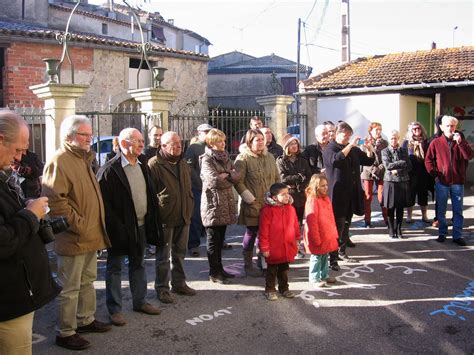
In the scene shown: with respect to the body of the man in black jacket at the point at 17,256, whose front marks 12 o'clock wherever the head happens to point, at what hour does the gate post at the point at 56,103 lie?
The gate post is roughly at 9 o'clock from the man in black jacket.

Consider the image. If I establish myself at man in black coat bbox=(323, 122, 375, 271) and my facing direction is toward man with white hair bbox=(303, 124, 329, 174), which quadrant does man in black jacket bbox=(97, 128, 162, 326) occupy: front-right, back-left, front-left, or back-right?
back-left

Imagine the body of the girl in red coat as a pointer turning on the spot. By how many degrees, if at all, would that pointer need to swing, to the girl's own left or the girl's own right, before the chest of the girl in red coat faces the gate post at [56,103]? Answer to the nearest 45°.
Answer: approximately 180°

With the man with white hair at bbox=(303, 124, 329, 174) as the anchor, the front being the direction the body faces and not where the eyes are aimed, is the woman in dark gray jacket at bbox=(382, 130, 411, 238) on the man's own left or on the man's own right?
on the man's own left

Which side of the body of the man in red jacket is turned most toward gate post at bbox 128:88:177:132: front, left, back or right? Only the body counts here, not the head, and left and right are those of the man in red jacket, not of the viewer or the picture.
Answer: right

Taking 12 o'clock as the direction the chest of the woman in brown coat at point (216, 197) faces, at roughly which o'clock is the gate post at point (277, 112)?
The gate post is roughly at 8 o'clock from the woman in brown coat.

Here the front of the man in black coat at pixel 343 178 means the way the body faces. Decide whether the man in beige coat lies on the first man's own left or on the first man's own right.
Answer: on the first man's own right

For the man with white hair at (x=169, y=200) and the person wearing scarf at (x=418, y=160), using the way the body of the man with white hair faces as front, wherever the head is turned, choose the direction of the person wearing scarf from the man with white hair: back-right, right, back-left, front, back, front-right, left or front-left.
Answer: left

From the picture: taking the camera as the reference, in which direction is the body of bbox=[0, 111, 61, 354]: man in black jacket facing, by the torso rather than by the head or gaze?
to the viewer's right

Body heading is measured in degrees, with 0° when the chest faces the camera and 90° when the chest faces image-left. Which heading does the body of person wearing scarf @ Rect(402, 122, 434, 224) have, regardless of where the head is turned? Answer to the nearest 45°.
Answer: approximately 0°

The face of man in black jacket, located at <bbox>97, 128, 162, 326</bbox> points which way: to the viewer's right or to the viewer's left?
to the viewer's right

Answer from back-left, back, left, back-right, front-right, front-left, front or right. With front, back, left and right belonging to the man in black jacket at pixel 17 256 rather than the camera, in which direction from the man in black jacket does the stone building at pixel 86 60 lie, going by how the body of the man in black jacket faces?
left

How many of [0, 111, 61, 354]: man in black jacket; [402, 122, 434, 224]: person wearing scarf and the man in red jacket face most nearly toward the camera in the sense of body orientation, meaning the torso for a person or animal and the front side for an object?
2
